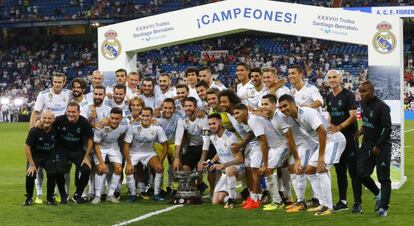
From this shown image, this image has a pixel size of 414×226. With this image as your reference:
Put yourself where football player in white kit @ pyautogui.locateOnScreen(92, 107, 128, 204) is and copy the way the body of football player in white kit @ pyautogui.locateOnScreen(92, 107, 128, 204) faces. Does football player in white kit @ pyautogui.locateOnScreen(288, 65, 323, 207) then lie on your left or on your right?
on your left

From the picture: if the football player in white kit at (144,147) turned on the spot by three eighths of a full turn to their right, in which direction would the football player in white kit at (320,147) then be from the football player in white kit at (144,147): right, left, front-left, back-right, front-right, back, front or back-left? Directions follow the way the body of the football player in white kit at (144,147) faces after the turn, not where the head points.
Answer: back

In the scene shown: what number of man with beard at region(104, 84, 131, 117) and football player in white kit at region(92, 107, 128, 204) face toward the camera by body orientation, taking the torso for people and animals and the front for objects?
2

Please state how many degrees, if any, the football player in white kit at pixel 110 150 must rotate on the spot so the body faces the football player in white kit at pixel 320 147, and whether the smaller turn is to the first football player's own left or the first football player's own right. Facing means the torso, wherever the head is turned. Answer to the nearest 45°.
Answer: approximately 45° to the first football player's own left

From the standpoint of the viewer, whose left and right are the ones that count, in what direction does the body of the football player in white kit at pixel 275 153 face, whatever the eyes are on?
facing the viewer and to the left of the viewer

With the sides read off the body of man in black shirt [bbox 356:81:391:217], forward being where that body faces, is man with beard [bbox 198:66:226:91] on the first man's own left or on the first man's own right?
on the first man's own right

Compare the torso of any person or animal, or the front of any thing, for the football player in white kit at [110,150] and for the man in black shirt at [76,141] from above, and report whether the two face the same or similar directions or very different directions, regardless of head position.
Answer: same or similar directions

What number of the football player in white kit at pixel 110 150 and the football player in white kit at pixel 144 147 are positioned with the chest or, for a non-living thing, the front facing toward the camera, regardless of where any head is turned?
2

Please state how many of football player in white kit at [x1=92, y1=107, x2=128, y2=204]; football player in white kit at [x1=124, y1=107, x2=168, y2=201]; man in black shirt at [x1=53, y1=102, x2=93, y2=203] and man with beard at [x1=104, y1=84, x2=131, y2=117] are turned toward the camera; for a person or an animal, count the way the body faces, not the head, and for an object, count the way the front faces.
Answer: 4

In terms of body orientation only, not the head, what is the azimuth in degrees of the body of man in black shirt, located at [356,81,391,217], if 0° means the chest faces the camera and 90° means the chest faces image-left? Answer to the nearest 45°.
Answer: approximately 45°

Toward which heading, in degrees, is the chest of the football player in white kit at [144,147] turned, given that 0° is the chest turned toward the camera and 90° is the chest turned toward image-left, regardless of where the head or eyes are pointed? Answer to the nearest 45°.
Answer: approximately 0°

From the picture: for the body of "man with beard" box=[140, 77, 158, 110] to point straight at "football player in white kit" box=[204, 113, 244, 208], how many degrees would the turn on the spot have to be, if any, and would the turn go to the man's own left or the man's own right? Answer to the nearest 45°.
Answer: approximately 45° to the man's own left

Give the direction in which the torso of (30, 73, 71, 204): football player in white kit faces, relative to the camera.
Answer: toward the camera
